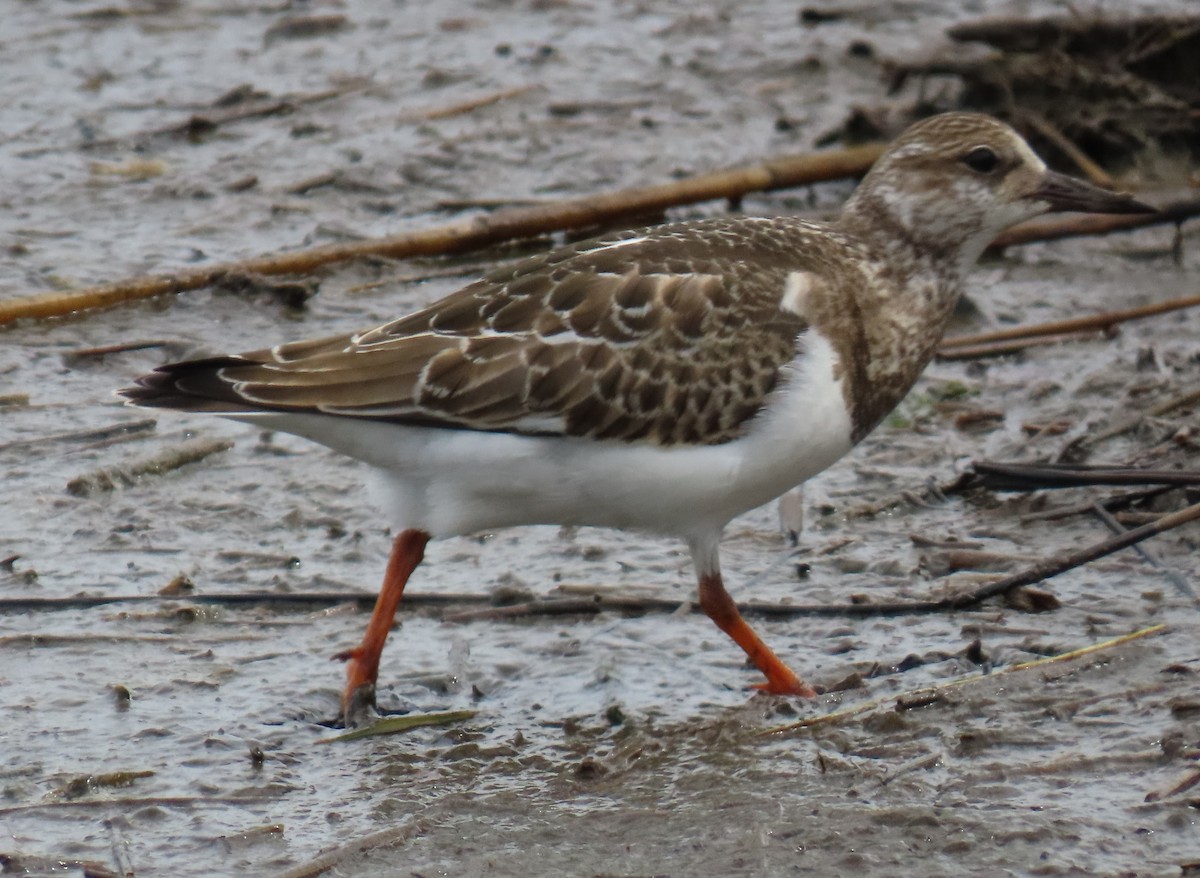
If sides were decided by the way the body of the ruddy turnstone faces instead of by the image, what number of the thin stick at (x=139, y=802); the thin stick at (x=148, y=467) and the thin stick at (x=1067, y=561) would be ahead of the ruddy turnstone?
1

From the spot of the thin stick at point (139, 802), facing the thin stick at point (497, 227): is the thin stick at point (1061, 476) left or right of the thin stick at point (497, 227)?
right

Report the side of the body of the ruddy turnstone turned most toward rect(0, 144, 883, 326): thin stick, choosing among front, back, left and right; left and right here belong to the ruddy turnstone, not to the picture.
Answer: left

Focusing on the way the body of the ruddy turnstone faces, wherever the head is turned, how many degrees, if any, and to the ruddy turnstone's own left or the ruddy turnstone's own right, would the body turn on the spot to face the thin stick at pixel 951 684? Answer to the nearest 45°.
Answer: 0° — it already faces it

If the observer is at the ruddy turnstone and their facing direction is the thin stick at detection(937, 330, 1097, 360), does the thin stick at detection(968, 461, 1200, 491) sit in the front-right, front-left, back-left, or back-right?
front-right

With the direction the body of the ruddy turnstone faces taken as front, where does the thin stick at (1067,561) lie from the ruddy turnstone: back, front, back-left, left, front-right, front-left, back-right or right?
front

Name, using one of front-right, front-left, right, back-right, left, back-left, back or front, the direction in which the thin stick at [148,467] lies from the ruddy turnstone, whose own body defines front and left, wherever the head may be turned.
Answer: back-left

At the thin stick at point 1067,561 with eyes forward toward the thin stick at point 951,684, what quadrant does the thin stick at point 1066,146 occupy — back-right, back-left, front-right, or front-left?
back-right

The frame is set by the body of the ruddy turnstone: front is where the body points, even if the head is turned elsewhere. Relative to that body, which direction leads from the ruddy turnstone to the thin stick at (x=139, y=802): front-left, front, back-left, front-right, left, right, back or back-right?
back-right

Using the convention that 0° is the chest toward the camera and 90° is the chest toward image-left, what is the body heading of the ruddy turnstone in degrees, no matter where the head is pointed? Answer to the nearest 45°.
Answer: approximately 270°

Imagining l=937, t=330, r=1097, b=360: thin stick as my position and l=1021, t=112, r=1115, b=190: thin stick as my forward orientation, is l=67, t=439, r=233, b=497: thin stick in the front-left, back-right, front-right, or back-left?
back-left
